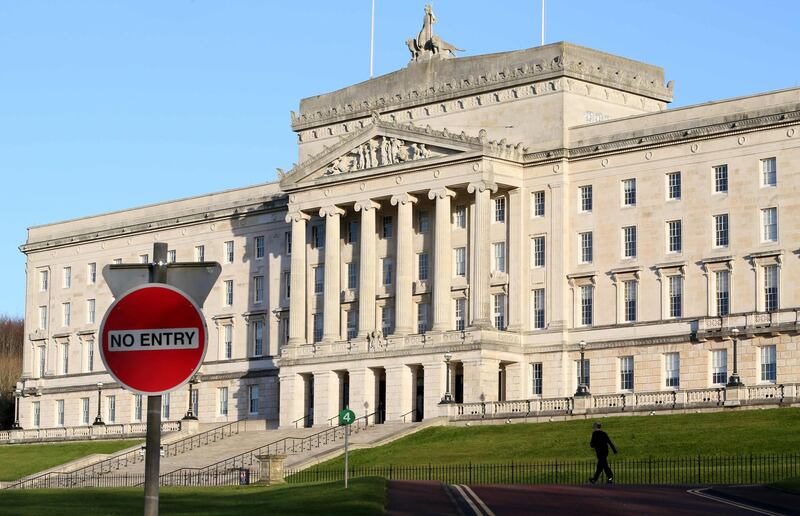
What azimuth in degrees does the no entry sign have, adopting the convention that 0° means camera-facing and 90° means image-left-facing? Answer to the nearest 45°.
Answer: approximately 0°
